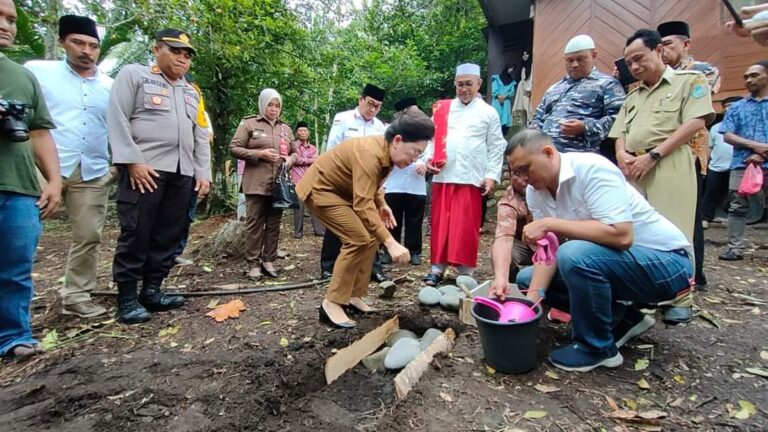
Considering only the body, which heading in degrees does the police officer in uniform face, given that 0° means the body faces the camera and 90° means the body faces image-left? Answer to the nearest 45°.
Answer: approximately 315°

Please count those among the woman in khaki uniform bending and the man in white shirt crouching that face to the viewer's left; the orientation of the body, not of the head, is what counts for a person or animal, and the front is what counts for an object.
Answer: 1

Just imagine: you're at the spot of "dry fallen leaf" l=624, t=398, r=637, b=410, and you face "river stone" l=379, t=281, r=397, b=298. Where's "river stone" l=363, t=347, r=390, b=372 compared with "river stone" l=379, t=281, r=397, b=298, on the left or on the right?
left

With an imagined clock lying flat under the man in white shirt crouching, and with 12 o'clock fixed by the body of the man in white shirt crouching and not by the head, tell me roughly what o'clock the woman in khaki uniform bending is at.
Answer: The woman in khaki uniform bending is roughly at 12 o'clock from the man in white shirt crouching.

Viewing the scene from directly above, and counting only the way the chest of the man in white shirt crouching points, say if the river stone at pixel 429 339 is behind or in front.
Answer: in front

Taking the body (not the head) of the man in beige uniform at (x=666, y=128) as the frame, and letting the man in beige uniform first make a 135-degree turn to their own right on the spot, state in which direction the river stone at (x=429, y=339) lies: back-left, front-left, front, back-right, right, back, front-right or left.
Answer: back-left

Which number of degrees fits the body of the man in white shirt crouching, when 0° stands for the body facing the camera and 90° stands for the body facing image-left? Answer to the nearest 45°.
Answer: approximately 90°

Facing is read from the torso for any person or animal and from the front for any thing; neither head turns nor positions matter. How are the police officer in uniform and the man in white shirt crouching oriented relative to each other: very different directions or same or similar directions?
very different directions
